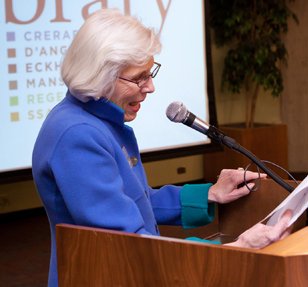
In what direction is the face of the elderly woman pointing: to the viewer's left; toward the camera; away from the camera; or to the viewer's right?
to the viewer's right

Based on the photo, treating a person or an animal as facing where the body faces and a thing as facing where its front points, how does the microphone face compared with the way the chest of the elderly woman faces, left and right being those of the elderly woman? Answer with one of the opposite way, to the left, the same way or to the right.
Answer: the opposite way

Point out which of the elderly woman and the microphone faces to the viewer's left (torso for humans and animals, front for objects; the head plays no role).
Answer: the microphone

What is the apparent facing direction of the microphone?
to the viewer's left

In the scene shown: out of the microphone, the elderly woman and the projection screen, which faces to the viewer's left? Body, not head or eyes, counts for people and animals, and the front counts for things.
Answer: the microphone

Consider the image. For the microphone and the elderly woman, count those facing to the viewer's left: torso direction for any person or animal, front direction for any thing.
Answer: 1

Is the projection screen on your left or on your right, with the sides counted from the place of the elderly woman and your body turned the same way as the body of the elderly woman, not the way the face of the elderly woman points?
on your left

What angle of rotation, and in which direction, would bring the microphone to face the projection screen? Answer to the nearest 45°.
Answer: approximately 90° to its right

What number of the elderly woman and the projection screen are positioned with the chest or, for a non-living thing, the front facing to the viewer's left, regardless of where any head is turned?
0

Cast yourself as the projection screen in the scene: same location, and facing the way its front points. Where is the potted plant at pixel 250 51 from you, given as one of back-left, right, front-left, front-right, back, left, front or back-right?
left

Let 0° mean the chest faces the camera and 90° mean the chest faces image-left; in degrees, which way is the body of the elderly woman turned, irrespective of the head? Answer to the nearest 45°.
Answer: approximately 270°
